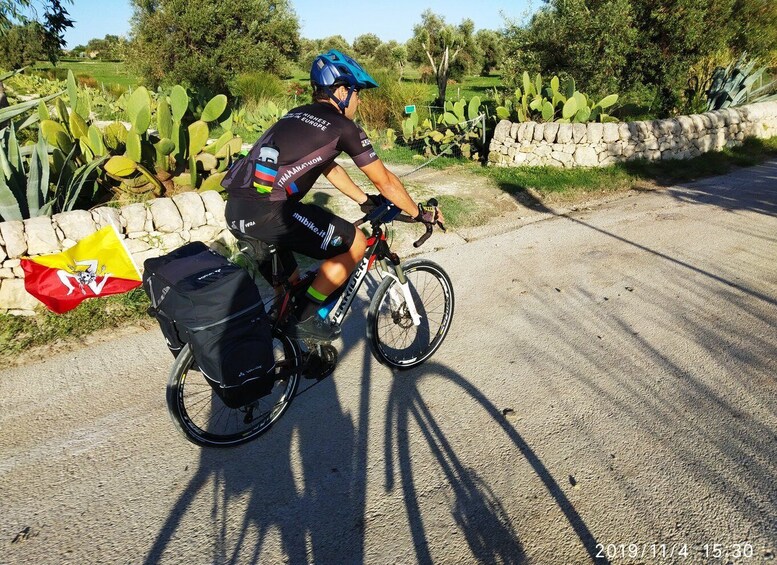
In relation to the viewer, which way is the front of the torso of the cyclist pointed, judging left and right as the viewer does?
facing away from the viewer and to the right of the viewer

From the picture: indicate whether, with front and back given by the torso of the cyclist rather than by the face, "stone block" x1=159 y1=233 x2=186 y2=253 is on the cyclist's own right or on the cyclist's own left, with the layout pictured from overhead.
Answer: on the cyclist's own left

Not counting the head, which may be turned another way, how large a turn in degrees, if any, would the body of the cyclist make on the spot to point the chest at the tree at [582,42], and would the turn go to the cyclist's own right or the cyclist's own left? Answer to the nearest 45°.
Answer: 0° — they already face it

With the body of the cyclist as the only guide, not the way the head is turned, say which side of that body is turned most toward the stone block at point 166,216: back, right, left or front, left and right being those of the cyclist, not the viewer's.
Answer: left

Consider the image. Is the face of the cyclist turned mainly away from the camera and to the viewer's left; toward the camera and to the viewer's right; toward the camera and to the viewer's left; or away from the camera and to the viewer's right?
away from the camera and to the viewer's right

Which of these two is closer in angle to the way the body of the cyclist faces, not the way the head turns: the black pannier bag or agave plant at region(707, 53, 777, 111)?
the agave plant

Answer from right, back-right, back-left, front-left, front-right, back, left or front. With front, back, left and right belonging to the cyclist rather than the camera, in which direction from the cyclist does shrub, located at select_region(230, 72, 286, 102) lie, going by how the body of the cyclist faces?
front-left

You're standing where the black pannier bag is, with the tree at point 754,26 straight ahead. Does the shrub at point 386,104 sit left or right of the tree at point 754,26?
left

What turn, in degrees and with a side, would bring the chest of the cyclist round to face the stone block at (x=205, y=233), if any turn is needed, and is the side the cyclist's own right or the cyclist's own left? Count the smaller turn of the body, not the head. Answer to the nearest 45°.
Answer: approximately 90° to the cyclist's own left

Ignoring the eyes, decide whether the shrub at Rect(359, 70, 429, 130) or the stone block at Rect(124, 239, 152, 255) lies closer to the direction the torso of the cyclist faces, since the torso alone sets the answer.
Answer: the shrub

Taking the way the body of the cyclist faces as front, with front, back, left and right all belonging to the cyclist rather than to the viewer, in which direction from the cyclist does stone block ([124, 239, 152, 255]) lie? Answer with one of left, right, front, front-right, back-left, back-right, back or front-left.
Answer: left

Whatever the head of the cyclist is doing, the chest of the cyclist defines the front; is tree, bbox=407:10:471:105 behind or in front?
in front
